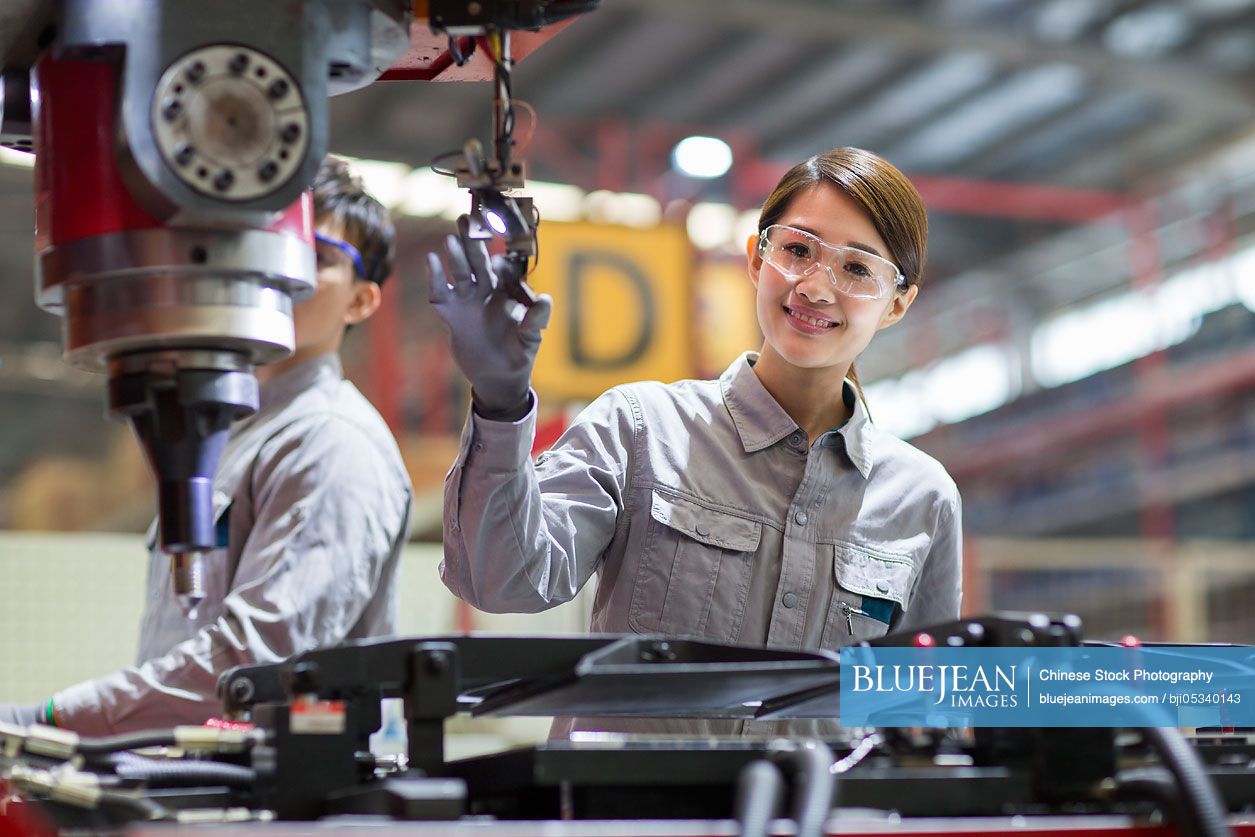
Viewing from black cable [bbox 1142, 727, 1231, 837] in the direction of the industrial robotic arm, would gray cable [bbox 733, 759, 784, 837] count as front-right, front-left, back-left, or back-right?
front-left

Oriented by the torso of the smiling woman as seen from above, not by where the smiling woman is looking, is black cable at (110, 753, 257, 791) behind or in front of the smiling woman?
in front

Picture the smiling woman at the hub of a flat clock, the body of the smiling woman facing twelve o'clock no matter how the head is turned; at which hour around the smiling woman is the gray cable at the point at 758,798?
The gray cable is roughly at 12 o'clock from the smiling woman.

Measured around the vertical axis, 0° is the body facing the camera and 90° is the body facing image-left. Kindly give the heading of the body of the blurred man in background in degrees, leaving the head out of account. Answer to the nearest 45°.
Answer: approximately 45°

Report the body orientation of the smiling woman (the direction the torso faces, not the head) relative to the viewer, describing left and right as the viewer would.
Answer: facing the viewer

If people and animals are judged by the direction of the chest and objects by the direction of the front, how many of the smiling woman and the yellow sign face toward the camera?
2

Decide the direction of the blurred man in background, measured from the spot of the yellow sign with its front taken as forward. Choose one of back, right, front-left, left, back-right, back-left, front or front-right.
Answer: front

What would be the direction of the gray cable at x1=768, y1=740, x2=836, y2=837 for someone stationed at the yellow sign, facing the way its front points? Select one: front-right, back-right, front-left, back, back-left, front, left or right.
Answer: front

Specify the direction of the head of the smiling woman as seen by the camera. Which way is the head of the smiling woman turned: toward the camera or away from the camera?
toward the camera

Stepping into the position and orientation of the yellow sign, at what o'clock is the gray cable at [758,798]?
The gray cable is roughly at 12 o'clock from the yellow sign.

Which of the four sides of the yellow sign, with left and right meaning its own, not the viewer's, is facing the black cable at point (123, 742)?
front

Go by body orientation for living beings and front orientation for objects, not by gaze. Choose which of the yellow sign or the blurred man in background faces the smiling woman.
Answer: the yellow sign

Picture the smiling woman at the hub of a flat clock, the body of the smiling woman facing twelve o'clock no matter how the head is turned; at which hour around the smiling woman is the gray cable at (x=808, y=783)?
The gray cable is roughly at 12 o'clock from the smiling woman.

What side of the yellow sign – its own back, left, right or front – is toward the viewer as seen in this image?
front
